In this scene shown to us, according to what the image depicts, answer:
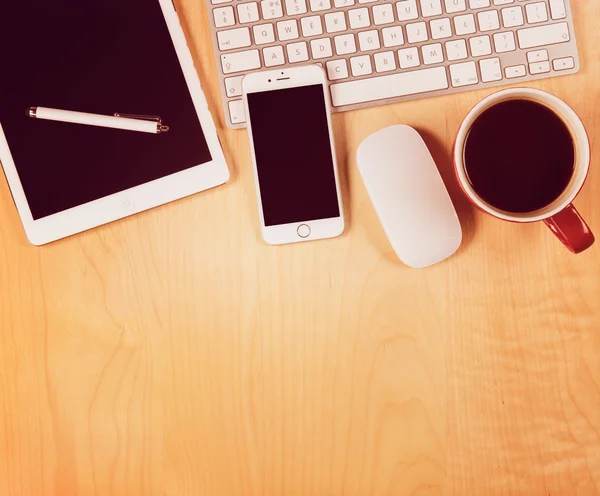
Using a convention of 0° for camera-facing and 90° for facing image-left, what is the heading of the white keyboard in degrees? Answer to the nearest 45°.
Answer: approximately 0°
